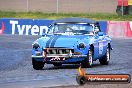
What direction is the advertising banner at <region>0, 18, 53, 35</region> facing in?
toward the camera

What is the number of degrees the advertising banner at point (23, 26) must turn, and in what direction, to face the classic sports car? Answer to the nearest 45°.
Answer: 0° — it already faces it
